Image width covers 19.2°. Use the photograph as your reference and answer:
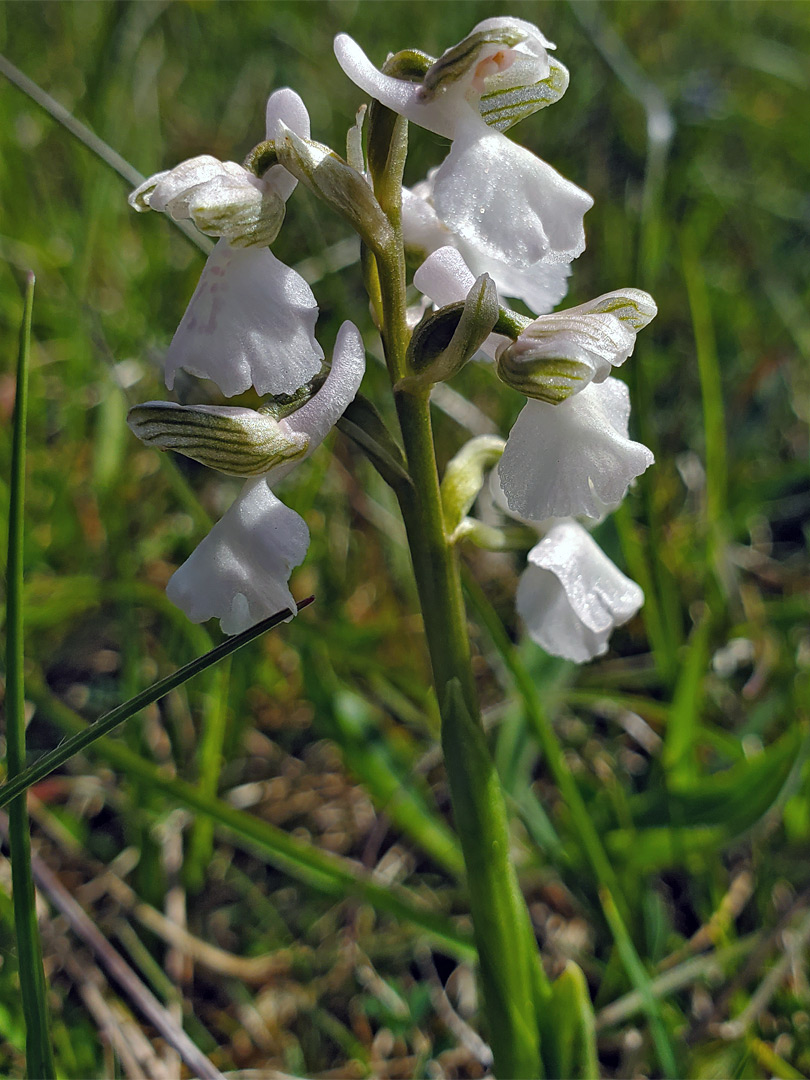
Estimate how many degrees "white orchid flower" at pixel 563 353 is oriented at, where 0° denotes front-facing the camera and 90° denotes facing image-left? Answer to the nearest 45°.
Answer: approximately 270°

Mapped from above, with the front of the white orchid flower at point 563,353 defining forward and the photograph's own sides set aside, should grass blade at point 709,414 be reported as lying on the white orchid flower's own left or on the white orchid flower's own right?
on the white orchid flower's own left

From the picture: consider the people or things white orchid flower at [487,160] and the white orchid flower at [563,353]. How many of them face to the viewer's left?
0
